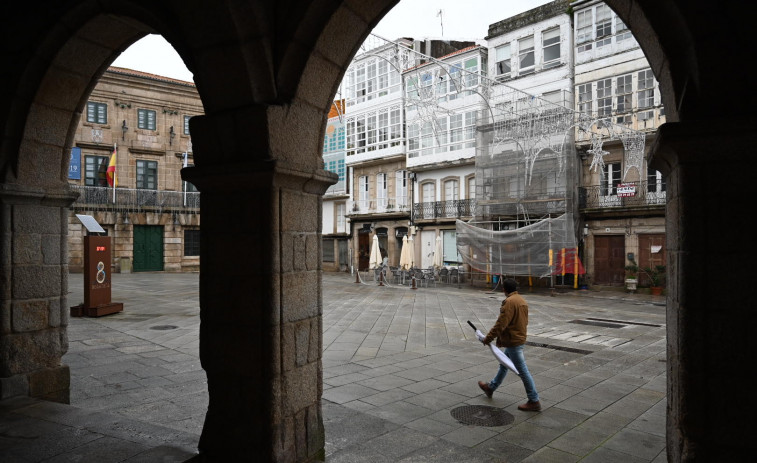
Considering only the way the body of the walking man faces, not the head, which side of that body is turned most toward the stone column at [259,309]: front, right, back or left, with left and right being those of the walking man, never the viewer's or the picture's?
left

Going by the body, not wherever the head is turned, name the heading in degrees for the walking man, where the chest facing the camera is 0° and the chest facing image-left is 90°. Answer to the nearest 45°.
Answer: approximately 135°

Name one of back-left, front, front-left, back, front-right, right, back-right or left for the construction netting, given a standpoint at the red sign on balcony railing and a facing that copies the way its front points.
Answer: front-right

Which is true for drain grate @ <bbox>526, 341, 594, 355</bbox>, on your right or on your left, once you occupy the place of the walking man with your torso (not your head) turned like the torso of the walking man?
on your right

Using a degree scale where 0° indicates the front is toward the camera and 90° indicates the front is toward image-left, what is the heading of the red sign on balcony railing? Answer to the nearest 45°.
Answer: approximately 0°

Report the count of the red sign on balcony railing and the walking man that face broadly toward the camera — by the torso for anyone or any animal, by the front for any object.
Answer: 1

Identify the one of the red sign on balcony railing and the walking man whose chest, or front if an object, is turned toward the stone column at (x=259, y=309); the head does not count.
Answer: the red sign on balcony railing

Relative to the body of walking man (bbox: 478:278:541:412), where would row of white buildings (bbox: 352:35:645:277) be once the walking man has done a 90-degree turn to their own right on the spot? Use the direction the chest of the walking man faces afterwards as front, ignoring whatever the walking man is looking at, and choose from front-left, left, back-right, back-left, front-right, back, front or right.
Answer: front-left

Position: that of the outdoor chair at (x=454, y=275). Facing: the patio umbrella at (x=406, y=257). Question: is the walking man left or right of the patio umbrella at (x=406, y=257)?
left
